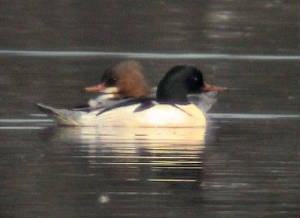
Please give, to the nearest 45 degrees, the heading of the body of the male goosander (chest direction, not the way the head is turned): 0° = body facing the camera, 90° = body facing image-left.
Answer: approximately 270°

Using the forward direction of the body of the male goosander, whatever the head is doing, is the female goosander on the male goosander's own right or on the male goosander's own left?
on the male goosander's own left
